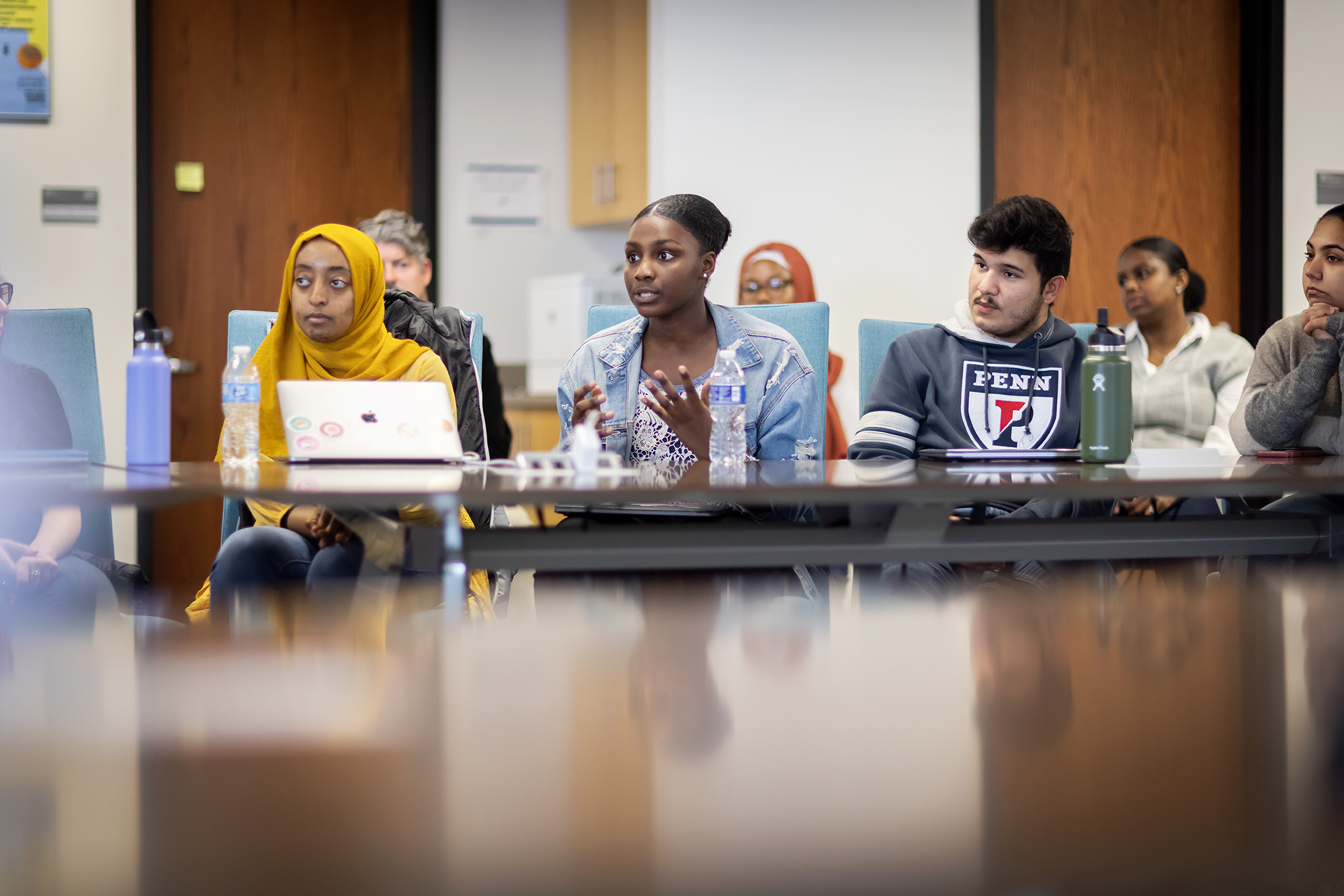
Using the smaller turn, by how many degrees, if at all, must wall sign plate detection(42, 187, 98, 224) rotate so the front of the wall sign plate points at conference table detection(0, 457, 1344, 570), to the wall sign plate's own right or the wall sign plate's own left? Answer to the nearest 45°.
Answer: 0° — it already faces it

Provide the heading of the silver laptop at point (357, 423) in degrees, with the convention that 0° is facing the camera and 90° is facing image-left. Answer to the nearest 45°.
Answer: approximately 180°

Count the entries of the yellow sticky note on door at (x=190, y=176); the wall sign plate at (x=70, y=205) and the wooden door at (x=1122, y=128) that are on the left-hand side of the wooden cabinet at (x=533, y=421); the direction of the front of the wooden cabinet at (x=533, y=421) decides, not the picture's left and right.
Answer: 1

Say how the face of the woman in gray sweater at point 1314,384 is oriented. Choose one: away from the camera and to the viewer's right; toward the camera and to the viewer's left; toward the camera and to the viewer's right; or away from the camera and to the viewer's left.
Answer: toward the camera and to the viewer's left

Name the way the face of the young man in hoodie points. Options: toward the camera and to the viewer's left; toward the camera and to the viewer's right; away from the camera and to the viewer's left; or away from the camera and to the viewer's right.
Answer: toward the camera and to the viewer's left

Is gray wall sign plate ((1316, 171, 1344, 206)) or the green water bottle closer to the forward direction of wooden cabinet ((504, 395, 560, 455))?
the green water bottle

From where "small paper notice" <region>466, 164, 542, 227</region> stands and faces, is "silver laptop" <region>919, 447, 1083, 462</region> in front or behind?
in front

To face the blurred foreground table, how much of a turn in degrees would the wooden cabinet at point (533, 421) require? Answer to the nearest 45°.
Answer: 0° — it already faces it
